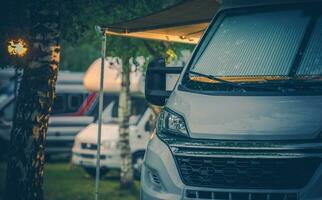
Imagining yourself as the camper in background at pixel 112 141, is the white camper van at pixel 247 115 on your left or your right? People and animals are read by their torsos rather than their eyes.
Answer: on your left

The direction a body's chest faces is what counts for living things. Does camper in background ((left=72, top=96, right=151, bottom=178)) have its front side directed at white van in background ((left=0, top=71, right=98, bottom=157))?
no
